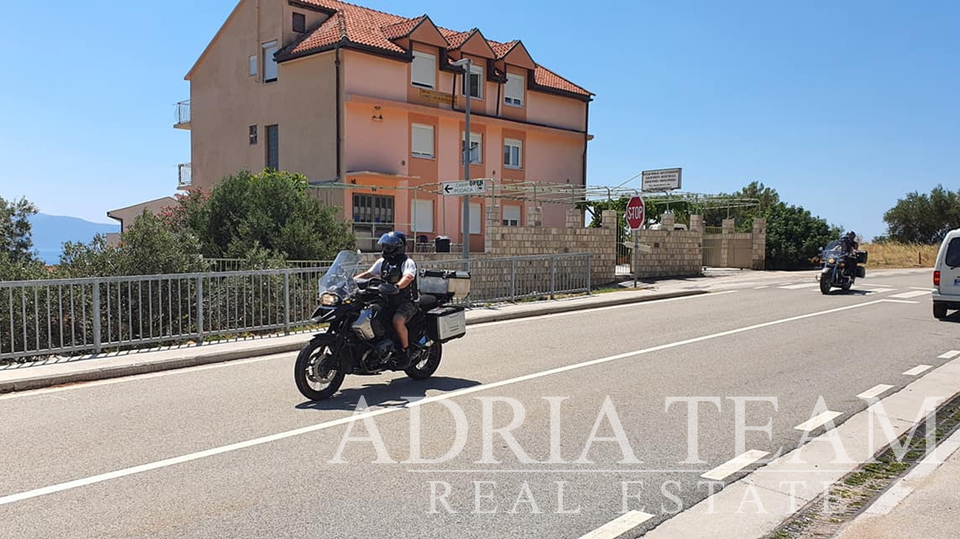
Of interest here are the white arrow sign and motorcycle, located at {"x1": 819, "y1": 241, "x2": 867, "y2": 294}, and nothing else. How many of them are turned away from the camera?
0

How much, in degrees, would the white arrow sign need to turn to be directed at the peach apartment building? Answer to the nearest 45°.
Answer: approximately 180°

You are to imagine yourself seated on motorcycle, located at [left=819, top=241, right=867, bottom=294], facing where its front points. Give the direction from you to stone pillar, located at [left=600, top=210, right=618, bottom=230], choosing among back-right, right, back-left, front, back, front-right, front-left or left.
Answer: front-right

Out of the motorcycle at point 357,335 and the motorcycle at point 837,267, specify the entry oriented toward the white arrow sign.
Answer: the motorcycle at point 837,267

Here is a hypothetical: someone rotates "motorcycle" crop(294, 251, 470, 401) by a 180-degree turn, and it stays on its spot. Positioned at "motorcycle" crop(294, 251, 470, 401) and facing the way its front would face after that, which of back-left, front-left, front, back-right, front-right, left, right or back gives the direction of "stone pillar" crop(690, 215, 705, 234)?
front

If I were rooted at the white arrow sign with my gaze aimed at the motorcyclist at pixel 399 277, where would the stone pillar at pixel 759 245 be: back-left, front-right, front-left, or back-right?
back-left

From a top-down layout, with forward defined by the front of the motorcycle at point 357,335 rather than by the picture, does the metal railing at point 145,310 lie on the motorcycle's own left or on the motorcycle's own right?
on the motorcycle's own right

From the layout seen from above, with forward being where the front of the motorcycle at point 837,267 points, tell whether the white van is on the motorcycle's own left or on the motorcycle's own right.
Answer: on the motorcycle's own left

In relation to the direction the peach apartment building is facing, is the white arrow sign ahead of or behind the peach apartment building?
ahead

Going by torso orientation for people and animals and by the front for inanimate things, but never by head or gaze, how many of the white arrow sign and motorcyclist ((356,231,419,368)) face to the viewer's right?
0

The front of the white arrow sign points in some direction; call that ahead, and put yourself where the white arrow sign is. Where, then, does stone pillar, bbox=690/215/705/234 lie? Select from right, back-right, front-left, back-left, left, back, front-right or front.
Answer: back-left

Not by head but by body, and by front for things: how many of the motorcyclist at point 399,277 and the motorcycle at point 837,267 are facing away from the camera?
0

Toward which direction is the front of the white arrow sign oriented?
toward the camera

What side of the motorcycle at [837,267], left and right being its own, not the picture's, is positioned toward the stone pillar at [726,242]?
right
